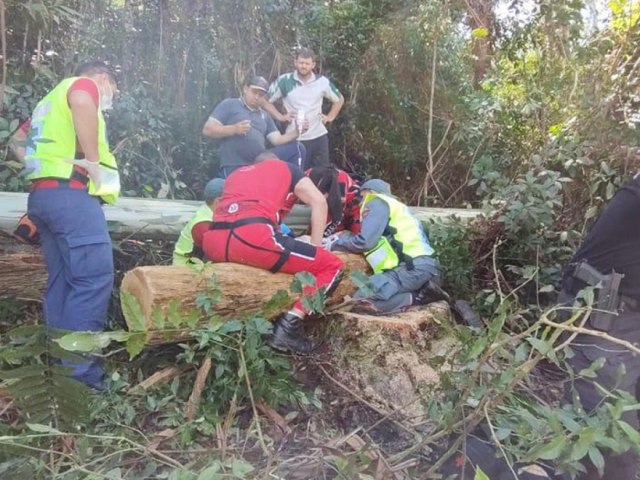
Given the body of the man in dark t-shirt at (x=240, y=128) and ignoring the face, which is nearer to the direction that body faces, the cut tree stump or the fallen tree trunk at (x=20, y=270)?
the cut tree stump

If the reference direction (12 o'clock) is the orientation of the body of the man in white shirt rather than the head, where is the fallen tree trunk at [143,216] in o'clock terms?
The fallen tree trunk is roughly at 1 o'clock from the man in white shirt.

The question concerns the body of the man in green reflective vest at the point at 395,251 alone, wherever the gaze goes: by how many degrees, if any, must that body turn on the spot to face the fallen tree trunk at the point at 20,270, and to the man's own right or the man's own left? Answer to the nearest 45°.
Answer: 0° — they already face it

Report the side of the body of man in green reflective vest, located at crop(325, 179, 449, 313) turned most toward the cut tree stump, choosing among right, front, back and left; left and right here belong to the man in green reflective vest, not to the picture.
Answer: left

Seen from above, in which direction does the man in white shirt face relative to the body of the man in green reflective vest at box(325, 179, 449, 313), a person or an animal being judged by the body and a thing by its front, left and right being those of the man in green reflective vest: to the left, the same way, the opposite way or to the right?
to the left

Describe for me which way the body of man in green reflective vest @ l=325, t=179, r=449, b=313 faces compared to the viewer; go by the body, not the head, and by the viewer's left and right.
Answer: facing to the left of the viewer
